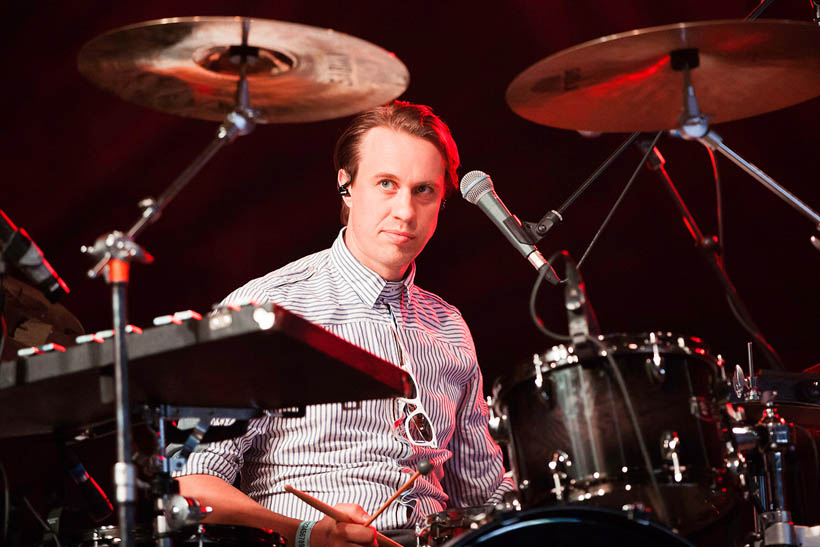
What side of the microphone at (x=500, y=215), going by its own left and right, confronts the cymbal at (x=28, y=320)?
front

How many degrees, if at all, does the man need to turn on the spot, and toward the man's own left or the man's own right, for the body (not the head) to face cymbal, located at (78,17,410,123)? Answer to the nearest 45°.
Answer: approximately 45° to the man's own right

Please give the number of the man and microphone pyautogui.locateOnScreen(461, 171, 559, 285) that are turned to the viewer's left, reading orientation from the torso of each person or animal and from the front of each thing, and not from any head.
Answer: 1

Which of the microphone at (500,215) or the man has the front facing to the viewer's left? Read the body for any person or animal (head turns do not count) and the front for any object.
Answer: the microphone

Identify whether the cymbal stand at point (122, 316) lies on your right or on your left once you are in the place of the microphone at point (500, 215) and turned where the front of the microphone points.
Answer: on your left

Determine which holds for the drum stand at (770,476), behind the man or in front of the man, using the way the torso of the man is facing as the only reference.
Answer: in front

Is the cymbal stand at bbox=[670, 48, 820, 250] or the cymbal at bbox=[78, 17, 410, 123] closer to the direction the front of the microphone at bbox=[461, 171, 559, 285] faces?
the cymbal

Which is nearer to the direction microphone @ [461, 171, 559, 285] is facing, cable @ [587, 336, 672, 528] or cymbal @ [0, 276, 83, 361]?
the cymbal

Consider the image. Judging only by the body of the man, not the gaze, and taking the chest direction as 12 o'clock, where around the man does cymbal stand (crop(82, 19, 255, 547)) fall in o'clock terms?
The cymbal stand is roughly at 2 o'clock from the man.

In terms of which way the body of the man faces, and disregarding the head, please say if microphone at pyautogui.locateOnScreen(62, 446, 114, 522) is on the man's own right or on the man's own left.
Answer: on the man's own right

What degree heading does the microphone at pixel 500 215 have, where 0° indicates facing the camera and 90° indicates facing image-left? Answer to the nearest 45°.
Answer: approximately 90°
